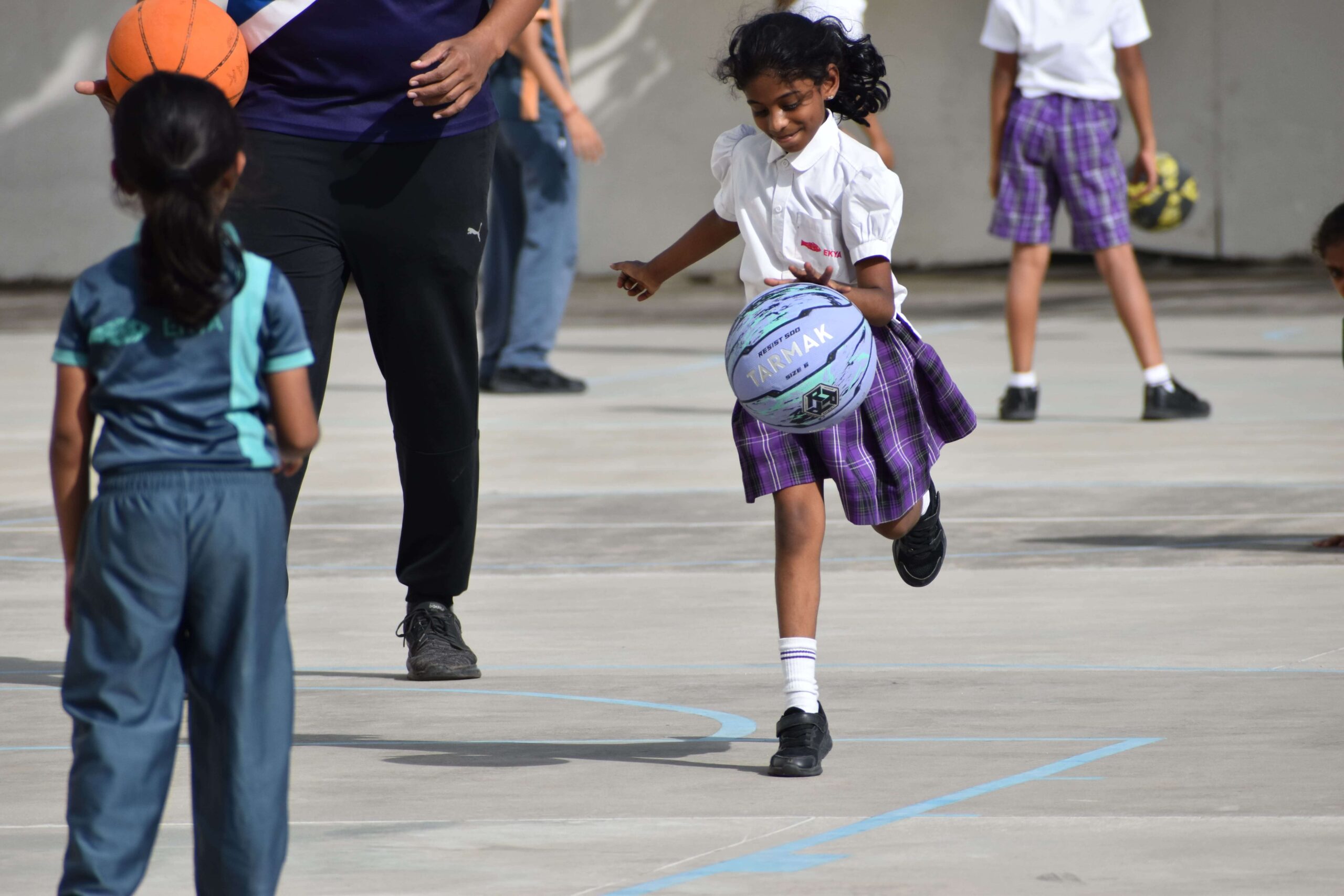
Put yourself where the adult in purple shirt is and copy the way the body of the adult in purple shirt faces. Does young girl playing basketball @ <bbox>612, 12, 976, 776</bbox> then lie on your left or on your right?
on your left

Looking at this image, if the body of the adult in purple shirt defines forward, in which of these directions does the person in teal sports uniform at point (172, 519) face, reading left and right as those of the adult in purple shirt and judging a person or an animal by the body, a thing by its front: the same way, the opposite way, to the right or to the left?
the opposite way

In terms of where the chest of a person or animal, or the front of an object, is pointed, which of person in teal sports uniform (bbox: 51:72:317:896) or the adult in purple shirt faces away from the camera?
the person in teal sports uniform

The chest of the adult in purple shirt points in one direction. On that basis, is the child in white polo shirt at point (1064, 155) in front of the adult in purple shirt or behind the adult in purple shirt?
behind

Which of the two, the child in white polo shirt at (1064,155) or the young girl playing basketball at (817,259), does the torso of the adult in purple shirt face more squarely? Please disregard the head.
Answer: the young girl playing basketball

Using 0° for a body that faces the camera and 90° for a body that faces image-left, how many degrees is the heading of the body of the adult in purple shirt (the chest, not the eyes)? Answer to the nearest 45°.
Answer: approximately 0°

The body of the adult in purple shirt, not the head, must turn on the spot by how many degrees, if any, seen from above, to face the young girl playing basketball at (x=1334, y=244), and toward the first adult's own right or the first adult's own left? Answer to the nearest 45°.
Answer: approximately 90° to the first adult's own left

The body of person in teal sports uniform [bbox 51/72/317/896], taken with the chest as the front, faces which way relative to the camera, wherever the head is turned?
away from the camera

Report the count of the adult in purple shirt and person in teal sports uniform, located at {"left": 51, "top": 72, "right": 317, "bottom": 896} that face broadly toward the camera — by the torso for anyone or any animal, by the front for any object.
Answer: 1
